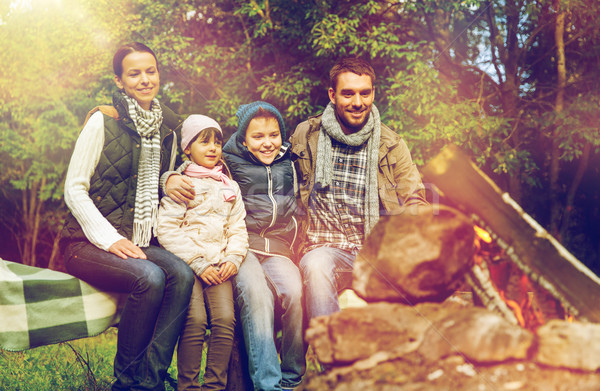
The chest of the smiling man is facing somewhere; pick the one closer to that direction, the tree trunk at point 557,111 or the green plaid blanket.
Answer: the green plaid blanket

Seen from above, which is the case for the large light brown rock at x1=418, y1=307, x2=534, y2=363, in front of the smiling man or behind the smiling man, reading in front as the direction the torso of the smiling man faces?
in front

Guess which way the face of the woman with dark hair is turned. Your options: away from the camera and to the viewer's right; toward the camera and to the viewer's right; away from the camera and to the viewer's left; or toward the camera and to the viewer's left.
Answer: toward the camera and to the viewer's right

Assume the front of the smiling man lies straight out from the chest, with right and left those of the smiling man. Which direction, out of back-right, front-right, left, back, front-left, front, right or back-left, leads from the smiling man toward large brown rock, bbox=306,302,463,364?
front

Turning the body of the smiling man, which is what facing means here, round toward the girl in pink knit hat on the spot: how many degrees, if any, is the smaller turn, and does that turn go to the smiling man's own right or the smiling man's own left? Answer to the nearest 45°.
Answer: approximately 45° to the smiling man's own right

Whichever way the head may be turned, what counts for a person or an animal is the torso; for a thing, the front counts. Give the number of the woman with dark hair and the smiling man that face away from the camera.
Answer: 0

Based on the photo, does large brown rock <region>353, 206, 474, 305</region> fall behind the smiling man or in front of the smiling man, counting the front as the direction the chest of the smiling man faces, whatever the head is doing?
in front

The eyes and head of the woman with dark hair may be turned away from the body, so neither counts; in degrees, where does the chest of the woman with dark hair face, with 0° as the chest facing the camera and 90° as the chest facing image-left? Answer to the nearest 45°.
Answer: approximately 315°

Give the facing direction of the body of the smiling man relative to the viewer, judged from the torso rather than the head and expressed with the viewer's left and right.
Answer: facing the viewer
